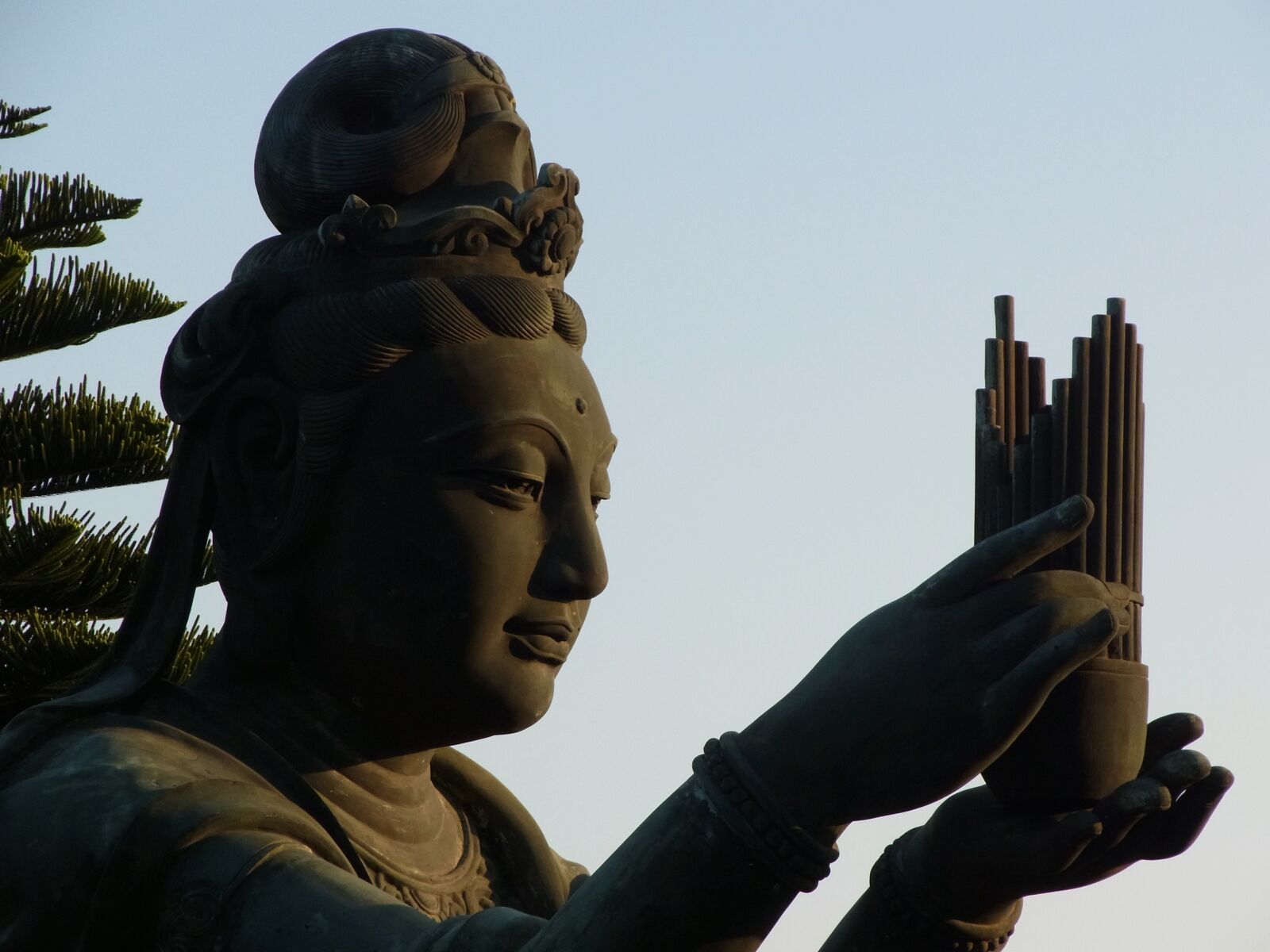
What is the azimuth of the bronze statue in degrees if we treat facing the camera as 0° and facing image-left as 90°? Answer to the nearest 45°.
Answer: approximately 315°
